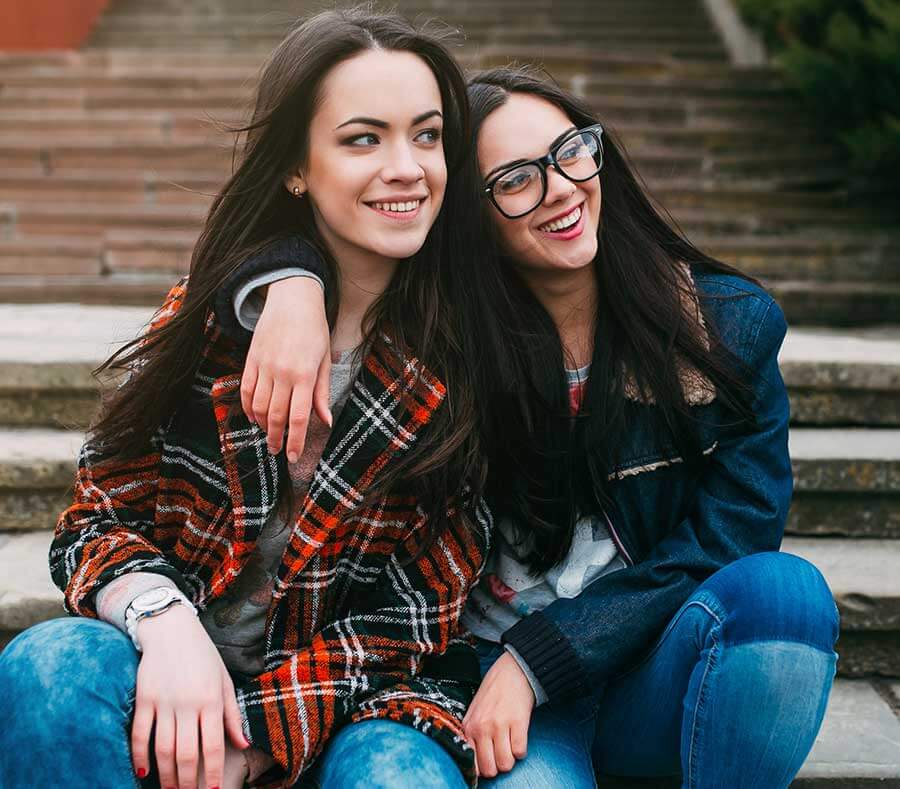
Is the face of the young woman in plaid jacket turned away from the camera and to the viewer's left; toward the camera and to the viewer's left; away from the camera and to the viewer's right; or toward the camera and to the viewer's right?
toward the camera and to the viewer's right

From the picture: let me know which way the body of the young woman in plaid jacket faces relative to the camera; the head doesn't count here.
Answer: toward the camera

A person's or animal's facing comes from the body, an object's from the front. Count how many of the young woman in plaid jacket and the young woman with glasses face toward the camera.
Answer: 2

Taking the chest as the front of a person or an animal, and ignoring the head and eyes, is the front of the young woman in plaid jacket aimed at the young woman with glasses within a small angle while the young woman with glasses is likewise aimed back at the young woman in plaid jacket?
no

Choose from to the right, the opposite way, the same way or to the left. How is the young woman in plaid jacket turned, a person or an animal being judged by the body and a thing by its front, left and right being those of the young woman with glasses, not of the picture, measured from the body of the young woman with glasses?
the same way

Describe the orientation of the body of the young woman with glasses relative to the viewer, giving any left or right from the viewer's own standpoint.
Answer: facing the viewer
